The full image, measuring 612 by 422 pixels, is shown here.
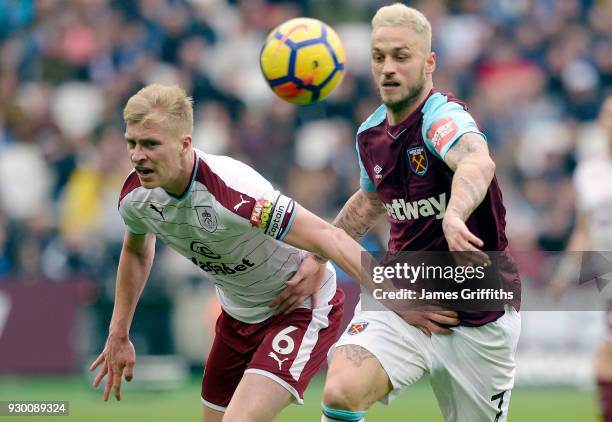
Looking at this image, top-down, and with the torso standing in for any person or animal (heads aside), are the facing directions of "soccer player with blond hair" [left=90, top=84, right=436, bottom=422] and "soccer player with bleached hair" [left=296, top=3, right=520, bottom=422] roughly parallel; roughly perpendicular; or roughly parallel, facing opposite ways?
roughly parallel

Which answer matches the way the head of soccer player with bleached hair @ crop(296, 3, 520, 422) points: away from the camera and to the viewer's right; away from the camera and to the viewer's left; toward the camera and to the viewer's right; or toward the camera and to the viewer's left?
toward the camera and to the viewer's left

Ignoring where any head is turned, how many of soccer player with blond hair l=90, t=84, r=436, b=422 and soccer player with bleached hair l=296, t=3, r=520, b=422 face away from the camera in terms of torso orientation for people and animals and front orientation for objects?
0

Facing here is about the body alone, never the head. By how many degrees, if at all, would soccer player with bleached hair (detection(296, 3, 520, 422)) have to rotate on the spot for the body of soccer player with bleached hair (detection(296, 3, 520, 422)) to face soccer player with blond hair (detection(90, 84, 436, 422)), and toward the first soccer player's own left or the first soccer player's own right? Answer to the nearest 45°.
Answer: approximately 45° to the first soccer player's own right

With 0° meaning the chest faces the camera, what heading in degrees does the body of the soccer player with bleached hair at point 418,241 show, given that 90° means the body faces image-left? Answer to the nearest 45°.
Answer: approximately 45°
